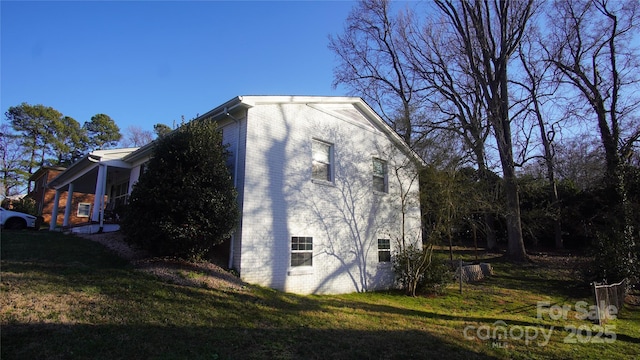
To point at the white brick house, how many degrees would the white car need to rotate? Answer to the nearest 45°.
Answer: approximately 45° to its right

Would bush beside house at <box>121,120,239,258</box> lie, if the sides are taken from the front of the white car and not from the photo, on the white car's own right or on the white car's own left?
on the white car's own right

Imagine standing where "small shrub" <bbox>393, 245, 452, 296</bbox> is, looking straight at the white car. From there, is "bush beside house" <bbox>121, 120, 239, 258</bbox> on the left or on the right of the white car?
left

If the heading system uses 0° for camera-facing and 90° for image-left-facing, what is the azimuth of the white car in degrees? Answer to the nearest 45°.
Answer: approximately 270°

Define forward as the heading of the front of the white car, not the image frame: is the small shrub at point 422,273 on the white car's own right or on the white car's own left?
on the white car's own right
